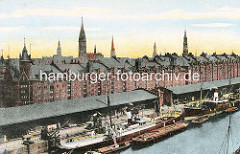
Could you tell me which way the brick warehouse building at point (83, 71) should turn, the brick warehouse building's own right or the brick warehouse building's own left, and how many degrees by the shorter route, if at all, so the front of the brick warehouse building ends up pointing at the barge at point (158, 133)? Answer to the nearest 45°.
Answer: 0° — it already faces it

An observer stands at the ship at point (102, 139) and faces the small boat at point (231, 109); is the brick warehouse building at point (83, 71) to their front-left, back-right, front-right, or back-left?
front-left

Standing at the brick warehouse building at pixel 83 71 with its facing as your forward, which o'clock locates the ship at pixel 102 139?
The ship is roughly at 1 o'clock from the brick warehouse building.

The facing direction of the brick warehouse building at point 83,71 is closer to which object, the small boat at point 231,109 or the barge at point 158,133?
the barge

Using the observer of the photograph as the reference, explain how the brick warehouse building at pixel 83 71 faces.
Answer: facing the viewer and to the right of the viewer

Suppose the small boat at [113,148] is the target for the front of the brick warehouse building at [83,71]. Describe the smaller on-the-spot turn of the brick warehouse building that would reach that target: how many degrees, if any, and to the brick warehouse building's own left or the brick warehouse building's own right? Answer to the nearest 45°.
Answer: approximately 45° to the brick warehouse building's own right

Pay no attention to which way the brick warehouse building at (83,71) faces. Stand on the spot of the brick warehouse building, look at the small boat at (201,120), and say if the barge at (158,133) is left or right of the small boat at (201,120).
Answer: right
